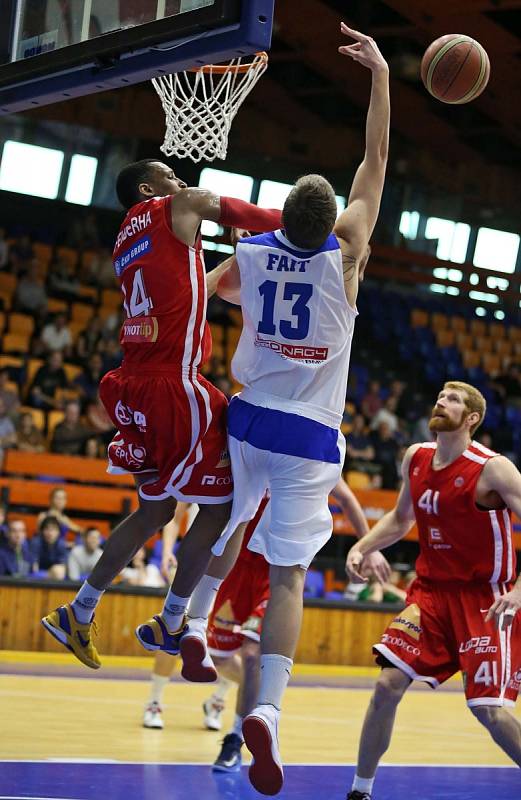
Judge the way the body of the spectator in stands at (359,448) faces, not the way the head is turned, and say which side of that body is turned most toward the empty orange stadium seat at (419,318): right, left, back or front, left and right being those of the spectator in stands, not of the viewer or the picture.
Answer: back

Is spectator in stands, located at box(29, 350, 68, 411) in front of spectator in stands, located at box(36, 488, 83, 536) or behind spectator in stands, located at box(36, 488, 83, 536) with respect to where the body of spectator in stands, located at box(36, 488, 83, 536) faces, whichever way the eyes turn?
behind

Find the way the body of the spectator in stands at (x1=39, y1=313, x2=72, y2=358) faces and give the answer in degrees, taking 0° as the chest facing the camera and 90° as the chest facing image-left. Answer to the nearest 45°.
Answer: approximately 315°

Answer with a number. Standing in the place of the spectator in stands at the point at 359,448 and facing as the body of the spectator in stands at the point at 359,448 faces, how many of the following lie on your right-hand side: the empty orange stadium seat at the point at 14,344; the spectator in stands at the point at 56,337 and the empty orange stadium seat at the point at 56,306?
3

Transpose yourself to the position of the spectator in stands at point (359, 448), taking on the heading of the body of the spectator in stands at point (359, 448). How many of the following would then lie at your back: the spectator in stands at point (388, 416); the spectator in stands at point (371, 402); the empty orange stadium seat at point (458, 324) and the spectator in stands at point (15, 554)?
3

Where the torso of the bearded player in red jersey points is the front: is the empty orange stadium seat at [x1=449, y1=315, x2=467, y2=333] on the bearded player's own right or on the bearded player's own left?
on the bearded player's own right

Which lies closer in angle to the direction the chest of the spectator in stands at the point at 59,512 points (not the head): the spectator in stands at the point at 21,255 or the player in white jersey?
the player in white jersey

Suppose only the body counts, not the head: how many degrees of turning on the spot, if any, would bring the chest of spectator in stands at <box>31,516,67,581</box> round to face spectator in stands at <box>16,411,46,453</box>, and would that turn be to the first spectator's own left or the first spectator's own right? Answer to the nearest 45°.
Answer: approximately 180°

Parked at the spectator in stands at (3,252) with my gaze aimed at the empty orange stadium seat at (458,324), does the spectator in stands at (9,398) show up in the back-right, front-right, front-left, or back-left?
back-right

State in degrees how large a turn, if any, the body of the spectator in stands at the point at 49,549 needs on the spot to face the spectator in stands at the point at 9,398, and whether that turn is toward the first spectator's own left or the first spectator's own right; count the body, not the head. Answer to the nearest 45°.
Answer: approximately 180°

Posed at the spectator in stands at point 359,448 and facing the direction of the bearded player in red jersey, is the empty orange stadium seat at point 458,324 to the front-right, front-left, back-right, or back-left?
back-left

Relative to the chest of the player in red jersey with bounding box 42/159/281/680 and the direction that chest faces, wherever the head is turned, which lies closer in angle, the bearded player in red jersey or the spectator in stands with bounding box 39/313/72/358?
the bearded player in red jersey

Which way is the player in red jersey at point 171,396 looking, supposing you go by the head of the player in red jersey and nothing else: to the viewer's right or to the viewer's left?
to the viewer's right

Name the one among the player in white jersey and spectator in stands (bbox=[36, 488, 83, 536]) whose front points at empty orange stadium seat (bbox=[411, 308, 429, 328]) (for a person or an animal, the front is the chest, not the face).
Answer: the player in white jersey

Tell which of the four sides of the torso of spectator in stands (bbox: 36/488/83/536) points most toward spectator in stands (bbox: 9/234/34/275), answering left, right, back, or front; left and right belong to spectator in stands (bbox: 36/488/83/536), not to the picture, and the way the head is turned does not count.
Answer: back
